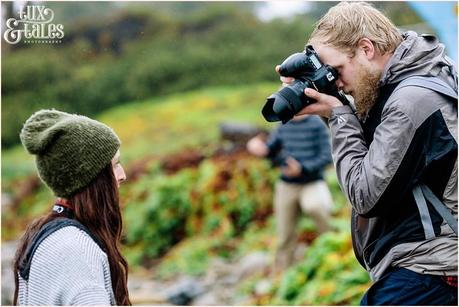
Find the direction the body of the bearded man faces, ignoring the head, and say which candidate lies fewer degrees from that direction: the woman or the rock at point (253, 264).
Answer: the woman

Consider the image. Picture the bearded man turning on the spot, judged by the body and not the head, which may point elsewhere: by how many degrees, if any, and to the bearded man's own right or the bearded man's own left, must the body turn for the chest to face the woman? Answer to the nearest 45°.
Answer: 0° — they already face them

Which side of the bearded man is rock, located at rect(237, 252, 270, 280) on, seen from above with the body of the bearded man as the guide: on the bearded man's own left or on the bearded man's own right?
on the bearded man's own right

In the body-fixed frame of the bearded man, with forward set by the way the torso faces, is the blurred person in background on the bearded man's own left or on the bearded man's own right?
on the bearded man's own right

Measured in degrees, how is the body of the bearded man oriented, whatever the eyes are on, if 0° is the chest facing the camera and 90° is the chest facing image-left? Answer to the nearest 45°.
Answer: approximately 90°
